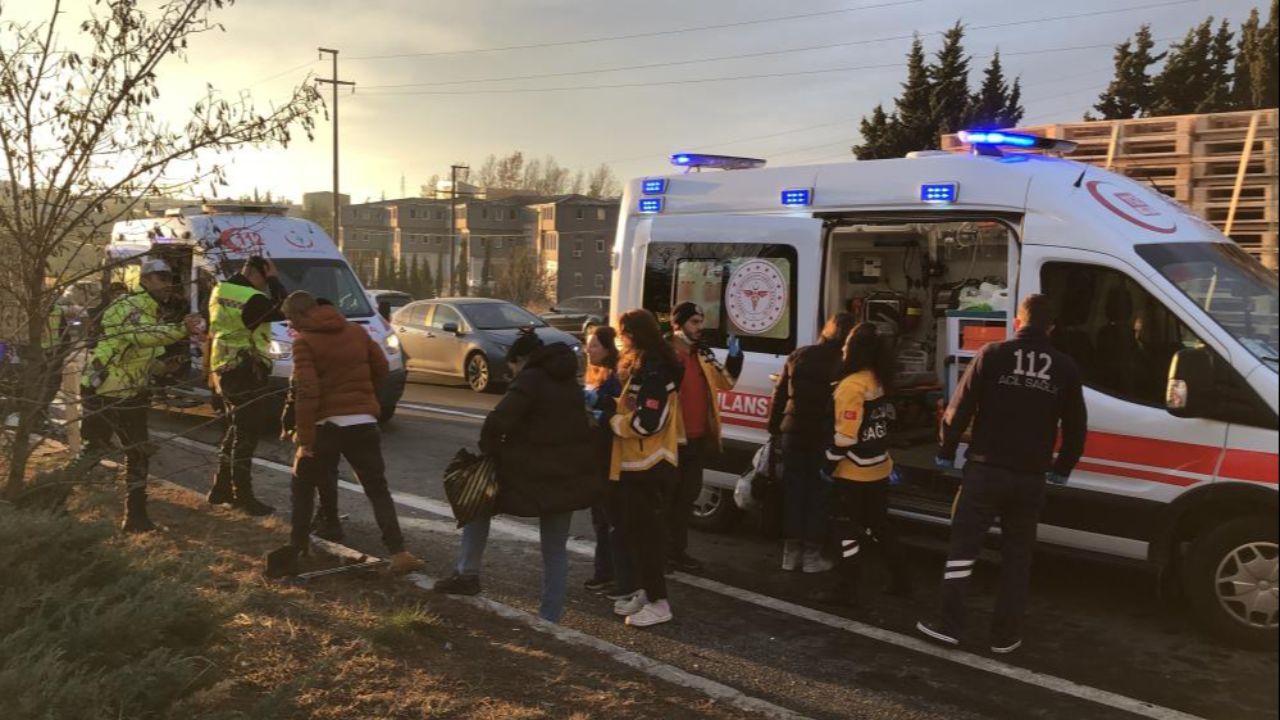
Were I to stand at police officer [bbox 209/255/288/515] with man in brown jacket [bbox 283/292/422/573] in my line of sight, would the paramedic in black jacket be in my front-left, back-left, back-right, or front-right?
front-left

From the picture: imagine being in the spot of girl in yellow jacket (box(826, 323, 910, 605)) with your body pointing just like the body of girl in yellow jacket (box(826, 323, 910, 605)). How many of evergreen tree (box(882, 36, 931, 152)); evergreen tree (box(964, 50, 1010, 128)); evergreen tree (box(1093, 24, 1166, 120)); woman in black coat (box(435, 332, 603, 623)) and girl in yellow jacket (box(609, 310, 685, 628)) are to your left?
2

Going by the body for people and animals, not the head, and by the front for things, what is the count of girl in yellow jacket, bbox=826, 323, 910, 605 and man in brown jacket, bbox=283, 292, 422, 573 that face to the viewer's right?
0

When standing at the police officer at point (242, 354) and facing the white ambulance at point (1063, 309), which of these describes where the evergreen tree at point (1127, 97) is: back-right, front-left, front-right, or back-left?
front-left

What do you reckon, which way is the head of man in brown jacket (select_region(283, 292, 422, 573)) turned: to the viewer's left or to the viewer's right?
to the viewer's left

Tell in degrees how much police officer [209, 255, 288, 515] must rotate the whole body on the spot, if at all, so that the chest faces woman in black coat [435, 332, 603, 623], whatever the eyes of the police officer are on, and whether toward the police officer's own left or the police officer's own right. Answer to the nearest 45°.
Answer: approximately 45° to the police officer's own right

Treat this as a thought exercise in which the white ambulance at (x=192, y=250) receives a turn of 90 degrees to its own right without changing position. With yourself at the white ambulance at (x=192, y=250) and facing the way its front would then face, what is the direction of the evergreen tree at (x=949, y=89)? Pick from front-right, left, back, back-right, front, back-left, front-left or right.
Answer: back

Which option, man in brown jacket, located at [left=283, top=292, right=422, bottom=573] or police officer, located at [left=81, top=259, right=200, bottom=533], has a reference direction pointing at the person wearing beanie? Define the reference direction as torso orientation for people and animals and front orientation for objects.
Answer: the police officer

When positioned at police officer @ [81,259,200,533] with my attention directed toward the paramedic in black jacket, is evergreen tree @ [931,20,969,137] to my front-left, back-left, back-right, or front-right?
front-left

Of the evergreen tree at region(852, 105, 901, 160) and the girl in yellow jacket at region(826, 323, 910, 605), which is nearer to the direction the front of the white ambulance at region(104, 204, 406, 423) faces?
the girl in yellow jacket

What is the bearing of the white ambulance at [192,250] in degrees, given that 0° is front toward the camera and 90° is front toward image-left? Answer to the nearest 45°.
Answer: approximately 315°

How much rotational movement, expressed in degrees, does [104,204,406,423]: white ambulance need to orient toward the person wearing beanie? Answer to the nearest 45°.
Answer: approximately 45° to its left

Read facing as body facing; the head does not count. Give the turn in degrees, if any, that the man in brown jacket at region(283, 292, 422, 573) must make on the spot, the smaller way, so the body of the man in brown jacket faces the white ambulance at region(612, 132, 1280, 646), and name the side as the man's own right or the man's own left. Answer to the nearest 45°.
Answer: approximately 135° to the man's own right

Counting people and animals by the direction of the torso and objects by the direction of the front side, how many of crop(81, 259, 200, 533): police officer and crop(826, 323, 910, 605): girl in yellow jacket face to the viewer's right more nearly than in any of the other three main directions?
1
